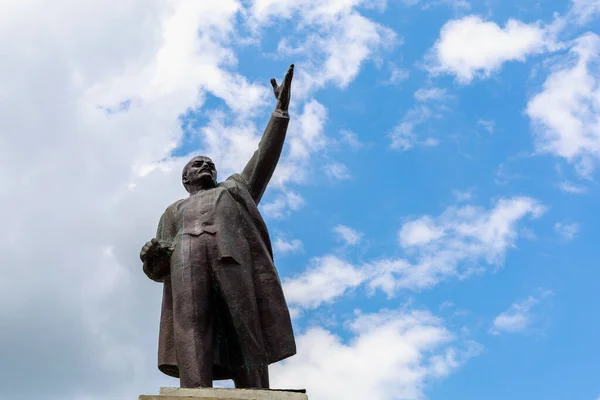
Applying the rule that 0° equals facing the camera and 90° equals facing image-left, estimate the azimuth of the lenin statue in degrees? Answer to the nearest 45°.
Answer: approximately 0°
